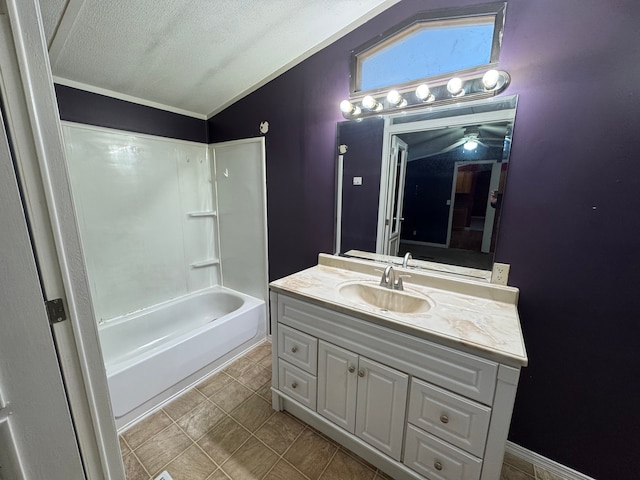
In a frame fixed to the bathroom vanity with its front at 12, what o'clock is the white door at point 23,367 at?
The white door is roughly at 12 o'clock from the bathroom vanity.

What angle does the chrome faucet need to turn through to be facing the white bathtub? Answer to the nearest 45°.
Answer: approximately 45° to its right

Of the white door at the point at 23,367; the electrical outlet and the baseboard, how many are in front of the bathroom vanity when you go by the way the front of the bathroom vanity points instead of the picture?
1

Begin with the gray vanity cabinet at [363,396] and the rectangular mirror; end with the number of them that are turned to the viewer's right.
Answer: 0

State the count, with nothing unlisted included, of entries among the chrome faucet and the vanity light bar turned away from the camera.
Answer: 0

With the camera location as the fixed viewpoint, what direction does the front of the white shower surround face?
facing the viewer and to the right of the viewer
